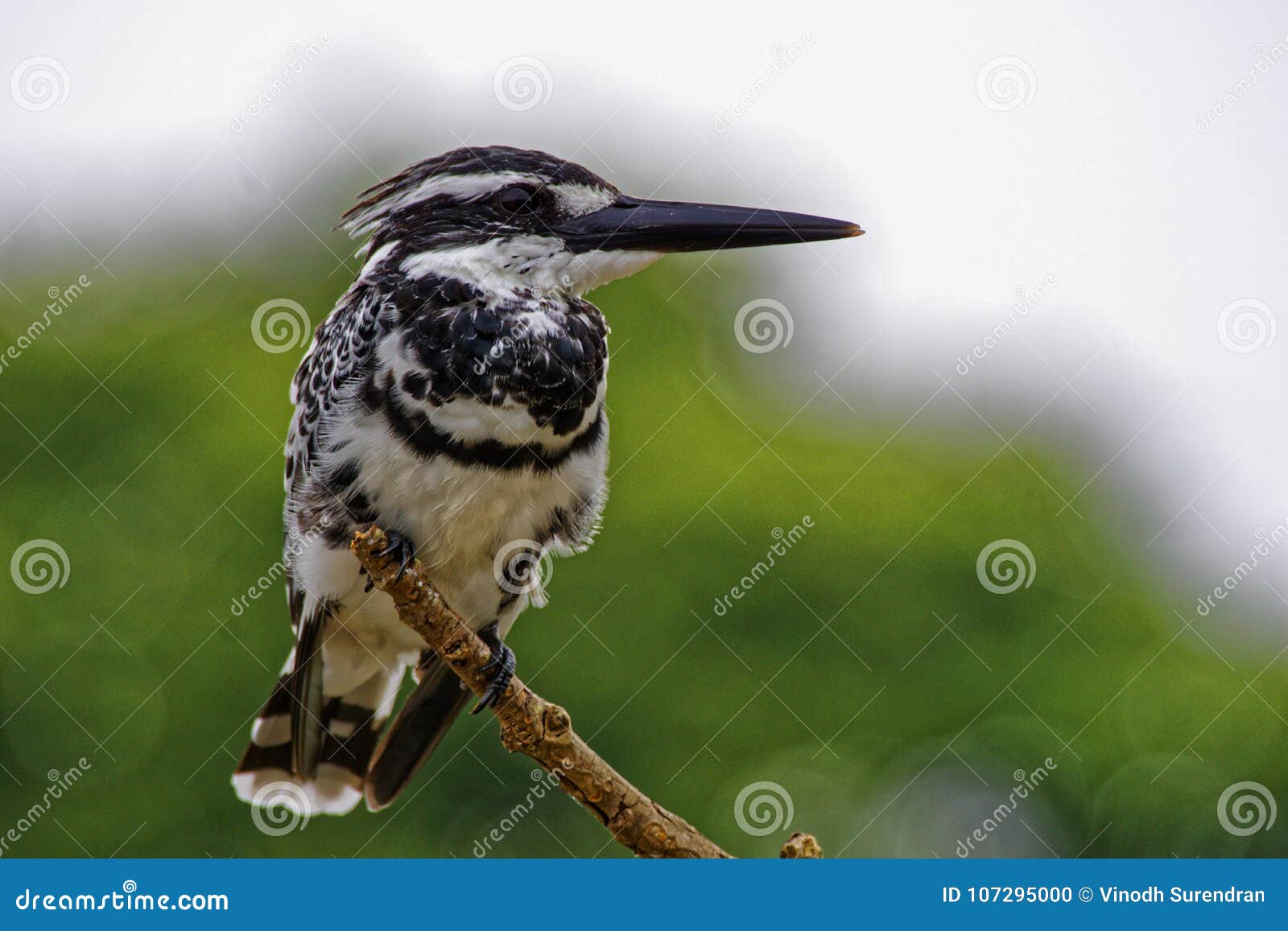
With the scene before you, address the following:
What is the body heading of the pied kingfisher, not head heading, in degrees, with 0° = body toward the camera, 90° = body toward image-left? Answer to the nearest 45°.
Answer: approximately 315°
